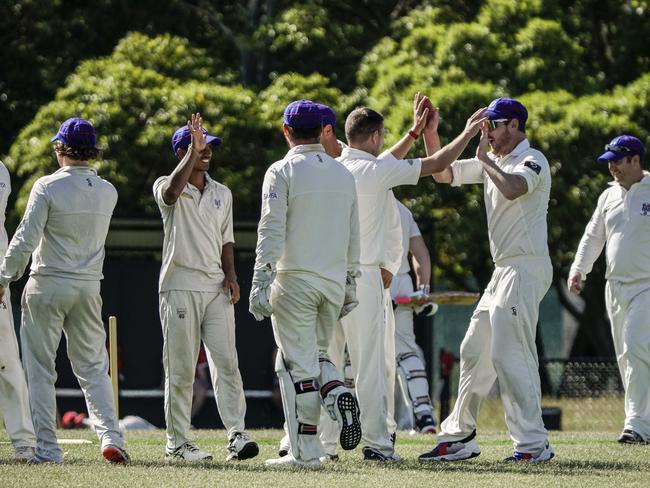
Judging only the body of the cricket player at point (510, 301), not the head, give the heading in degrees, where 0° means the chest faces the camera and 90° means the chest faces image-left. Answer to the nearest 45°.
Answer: approximately 90°

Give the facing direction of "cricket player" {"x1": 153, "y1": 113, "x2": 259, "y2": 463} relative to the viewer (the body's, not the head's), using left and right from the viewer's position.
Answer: facing the viewer and to the right of the viewer

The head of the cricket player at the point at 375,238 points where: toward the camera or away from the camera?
away from the camera

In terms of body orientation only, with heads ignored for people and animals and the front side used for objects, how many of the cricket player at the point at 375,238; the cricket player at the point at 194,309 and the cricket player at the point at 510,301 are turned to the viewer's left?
1

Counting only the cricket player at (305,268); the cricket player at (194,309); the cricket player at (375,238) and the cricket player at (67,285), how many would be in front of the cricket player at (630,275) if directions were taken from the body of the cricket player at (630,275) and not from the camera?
4

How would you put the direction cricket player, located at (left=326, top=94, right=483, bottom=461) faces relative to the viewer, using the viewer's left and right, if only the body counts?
facing away from the viewer and to the right of the viewer

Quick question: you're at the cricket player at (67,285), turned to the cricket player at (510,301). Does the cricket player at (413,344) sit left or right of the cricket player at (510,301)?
left

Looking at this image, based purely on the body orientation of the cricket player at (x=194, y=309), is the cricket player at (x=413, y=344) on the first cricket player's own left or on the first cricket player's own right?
on the first cricket player's own left

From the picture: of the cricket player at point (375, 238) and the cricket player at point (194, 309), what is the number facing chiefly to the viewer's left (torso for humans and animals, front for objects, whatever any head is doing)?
0

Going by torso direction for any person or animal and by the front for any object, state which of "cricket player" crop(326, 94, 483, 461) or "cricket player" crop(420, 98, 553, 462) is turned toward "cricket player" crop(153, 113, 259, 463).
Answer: "cricket player" crop(420, 98, 553, 462)

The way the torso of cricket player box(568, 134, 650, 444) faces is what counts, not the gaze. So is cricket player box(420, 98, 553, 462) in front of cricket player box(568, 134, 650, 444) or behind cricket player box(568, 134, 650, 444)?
in front

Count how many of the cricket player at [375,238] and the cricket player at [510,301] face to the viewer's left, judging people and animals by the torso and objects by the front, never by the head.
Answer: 1

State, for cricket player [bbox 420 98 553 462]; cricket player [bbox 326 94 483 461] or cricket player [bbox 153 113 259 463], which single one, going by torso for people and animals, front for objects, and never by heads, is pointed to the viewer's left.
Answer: cricket player [bbox 420 98 553 462]
